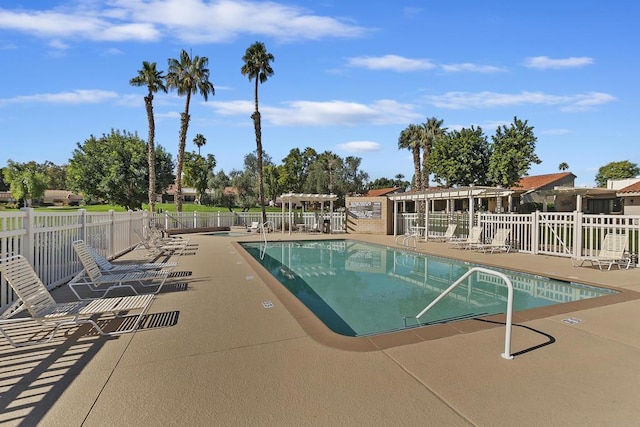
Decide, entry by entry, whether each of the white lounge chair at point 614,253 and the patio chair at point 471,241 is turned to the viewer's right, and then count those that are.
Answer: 0

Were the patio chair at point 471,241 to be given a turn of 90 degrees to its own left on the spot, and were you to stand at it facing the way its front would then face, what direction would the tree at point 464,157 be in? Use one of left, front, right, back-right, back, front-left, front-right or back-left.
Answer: back-left

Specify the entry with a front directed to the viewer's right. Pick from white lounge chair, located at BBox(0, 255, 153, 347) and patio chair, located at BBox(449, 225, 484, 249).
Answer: the white lounge chair

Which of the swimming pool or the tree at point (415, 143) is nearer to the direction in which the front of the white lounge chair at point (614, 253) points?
the swimming pool

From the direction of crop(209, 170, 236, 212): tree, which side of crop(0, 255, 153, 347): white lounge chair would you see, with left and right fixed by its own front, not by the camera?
left

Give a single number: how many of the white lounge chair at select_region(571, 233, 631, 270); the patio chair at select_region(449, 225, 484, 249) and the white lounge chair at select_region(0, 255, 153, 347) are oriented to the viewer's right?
1

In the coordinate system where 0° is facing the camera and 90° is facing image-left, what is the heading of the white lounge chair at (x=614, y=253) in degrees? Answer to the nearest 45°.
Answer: approximately 45°

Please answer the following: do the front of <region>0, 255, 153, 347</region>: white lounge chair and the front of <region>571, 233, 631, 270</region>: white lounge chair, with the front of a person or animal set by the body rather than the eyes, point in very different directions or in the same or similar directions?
very different directions

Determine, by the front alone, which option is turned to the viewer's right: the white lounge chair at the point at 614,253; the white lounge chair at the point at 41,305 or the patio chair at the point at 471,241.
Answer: the white lounge chair at the point at 41,305

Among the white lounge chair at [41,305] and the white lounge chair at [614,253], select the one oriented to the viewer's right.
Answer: the white lounge chair at [41,305]

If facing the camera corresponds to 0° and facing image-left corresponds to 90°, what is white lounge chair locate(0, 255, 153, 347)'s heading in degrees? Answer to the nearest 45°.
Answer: approximately 270°
